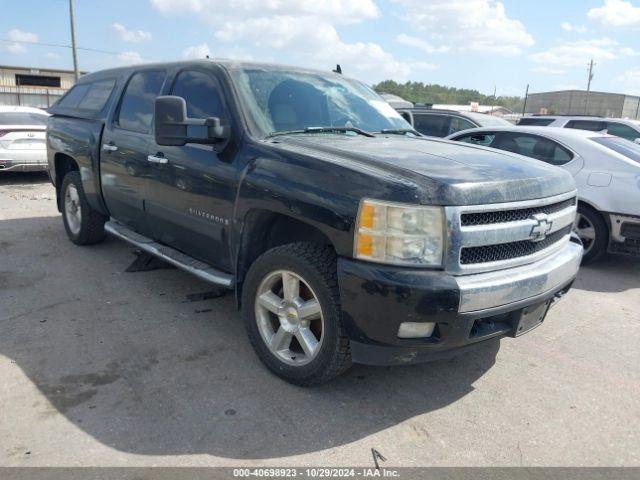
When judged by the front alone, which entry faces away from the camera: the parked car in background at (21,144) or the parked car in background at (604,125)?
the parked car in background at (21,144)

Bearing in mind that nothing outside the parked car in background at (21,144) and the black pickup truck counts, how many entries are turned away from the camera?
1

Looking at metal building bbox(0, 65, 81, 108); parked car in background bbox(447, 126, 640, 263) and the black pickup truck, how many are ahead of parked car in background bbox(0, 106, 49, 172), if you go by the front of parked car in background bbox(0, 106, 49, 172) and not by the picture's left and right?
1

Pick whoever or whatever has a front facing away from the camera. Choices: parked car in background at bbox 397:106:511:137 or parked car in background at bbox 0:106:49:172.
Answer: parked car in background at bbox 0:106:49:172

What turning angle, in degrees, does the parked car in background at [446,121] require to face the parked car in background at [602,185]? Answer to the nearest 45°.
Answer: approximately 45° to its right

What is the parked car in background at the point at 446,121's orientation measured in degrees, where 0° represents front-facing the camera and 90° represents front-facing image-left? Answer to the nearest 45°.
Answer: approximately 315°

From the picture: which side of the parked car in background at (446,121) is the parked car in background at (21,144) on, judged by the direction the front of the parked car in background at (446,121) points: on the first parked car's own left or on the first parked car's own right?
on the first parked car's own right

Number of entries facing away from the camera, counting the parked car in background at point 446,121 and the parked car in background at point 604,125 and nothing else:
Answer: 0

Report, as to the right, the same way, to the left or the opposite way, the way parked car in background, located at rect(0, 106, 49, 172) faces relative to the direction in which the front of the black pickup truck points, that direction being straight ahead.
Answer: the opposite way

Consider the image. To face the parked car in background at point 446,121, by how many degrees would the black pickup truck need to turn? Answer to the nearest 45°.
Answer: approximately 135° to its left

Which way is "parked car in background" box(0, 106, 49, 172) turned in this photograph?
away from the camera
